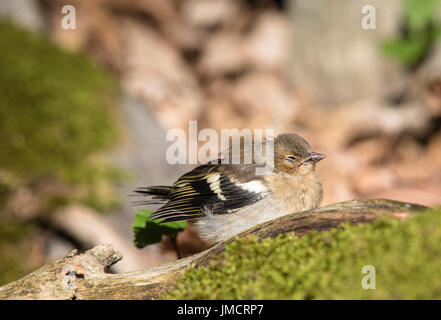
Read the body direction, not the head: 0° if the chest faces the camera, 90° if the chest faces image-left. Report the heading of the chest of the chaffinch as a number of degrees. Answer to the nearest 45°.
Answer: approximately 270°

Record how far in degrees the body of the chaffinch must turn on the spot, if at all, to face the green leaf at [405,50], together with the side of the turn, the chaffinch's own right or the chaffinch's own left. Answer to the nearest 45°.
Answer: approximately 45° to the chaffinch's own left

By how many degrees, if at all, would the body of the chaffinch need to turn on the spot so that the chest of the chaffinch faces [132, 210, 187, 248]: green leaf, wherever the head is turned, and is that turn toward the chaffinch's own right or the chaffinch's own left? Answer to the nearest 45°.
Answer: approximately 135° to the chaffinch's own right

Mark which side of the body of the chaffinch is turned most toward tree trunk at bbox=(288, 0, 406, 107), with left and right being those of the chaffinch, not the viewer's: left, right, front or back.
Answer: left

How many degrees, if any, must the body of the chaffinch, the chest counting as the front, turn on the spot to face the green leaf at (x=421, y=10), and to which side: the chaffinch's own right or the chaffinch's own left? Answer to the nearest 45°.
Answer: approximately 45° to the chaffinch's own left
